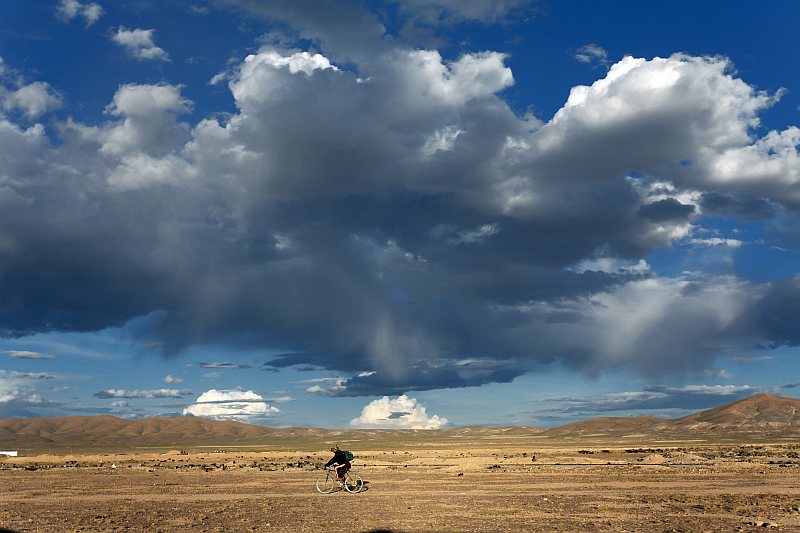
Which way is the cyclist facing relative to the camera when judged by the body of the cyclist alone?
to the viewer's left
